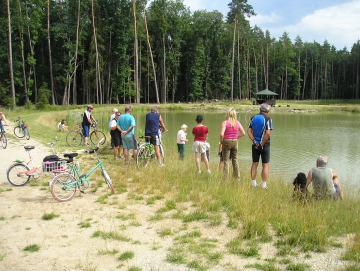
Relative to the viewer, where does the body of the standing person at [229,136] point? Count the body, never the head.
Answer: away from the camera

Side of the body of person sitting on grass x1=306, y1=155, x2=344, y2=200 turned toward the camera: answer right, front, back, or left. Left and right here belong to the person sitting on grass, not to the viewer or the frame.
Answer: back

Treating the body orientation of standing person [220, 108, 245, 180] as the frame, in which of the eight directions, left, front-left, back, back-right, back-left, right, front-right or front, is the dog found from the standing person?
back-right

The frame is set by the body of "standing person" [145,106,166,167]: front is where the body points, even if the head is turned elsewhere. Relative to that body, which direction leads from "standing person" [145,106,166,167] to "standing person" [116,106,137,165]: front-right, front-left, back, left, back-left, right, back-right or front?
back-left

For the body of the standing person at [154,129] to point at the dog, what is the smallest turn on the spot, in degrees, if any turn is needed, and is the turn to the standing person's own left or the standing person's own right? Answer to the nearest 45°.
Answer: approximately 90° to the standing person's own right

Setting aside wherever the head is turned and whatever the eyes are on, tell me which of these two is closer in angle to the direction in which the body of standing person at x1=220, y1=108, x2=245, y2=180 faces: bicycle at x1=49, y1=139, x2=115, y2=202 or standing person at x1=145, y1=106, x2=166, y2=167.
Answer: the standing person

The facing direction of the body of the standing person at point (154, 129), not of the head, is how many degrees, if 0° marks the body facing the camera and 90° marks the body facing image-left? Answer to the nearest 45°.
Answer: approximately 225°

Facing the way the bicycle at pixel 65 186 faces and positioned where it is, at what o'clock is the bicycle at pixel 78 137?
the bicycle at pixel 78 137 is roughly at 9 o'clock from the bicycle at pixel 65 186.

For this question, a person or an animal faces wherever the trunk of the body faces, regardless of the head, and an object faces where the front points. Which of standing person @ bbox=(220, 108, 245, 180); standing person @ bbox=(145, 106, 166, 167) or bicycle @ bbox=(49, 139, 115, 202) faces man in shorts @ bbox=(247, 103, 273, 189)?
the bicycle

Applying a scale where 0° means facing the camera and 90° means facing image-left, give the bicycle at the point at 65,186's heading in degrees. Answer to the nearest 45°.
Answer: approximately 270°

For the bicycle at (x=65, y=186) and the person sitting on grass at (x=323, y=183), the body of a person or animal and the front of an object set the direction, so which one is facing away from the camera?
the person sitting on grass

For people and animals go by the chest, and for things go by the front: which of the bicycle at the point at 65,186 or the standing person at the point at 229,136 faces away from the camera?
the standing person
